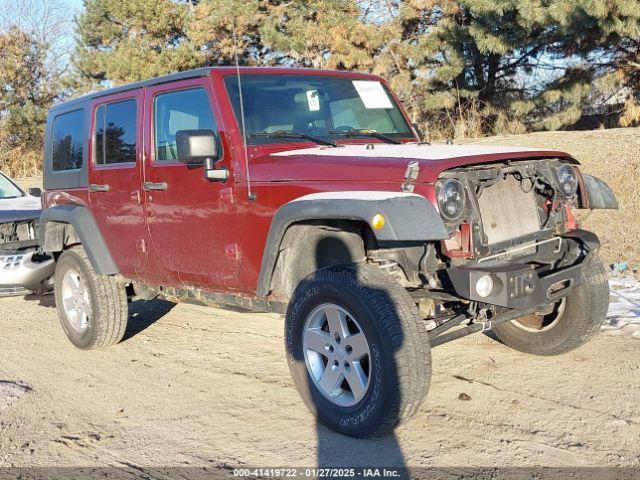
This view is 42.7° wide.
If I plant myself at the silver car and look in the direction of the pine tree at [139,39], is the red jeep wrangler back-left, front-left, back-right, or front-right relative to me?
back-right

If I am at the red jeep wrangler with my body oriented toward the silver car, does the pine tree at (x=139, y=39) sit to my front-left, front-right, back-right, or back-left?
front-right

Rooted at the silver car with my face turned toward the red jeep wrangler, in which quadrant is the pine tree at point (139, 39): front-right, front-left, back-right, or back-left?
back-left

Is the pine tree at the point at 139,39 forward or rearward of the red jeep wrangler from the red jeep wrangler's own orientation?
rearward

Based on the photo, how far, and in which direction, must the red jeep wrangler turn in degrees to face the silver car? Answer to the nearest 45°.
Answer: approximately 180°
